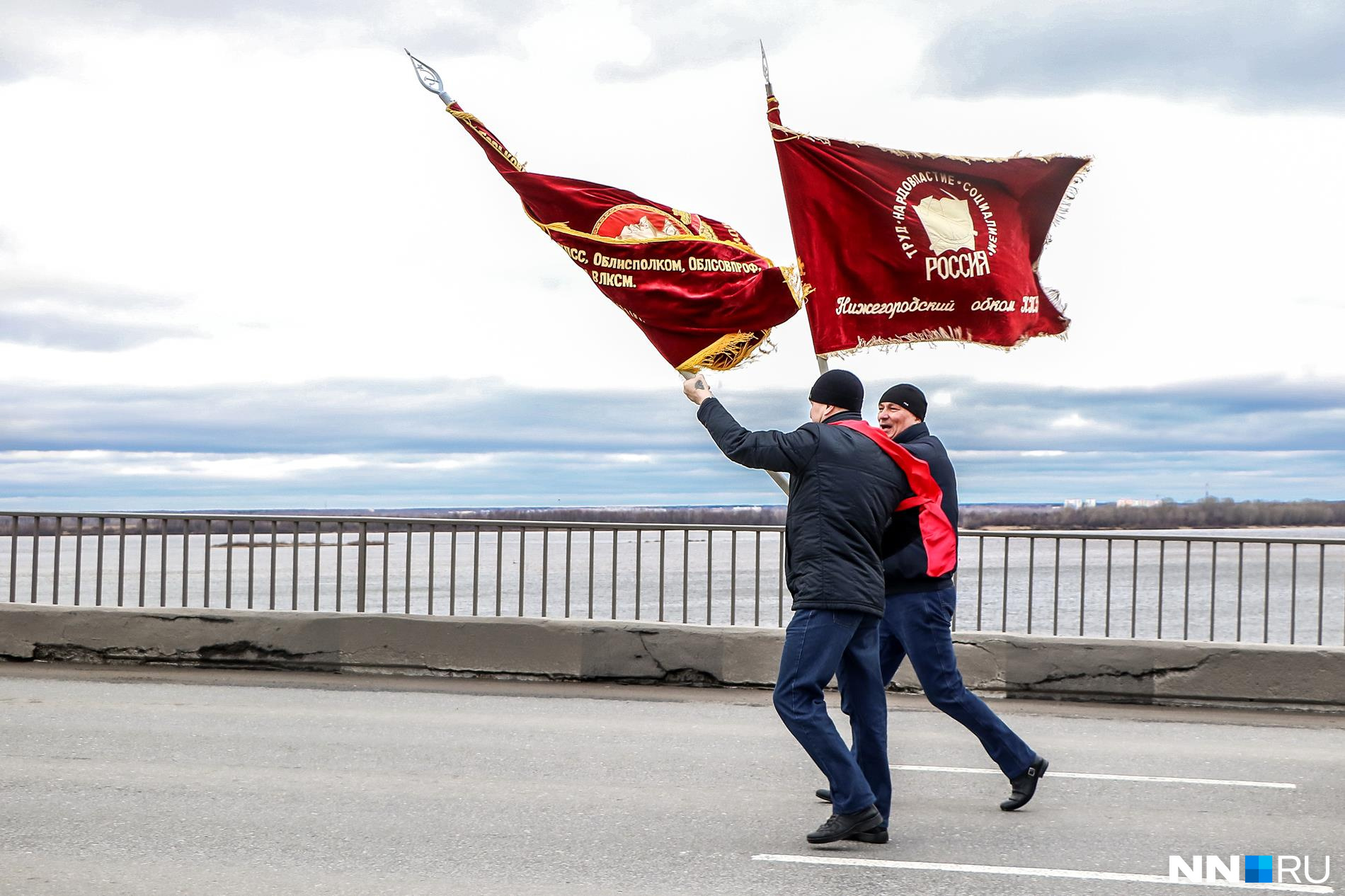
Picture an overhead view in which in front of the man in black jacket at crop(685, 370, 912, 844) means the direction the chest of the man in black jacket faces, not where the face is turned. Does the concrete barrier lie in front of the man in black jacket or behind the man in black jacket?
in front

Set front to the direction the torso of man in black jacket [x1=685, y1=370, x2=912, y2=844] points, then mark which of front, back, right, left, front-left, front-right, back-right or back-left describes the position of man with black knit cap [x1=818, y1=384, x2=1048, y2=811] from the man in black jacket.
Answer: right
